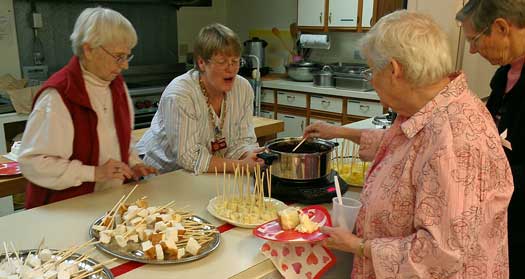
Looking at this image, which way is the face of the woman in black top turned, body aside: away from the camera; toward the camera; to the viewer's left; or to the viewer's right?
to the viewer's left

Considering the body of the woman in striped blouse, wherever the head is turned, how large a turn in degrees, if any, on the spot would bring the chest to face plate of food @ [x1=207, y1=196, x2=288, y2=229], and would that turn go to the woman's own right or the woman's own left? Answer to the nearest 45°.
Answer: approximately 45° to the woman's own right

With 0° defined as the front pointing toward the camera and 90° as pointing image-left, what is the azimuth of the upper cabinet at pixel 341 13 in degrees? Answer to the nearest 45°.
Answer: approximately 0°

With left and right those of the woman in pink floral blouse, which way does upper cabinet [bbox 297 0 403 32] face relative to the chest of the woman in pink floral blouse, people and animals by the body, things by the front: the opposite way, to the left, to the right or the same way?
to the left

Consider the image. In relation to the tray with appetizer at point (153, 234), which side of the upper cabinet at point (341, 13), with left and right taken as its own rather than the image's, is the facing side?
front

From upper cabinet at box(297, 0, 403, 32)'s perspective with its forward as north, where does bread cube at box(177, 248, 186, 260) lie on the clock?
The bread cube is roughly at 12 o'clock from the upper cabinet.

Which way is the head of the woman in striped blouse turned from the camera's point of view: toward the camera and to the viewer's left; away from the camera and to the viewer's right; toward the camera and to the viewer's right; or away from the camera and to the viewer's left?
toward the camera and to the viewer's right

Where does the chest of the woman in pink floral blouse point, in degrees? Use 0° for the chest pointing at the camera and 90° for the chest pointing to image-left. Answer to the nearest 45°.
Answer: approximately 90°

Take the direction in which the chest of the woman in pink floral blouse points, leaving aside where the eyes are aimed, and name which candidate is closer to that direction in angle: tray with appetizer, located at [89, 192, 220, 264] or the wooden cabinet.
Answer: the tray with appetizer

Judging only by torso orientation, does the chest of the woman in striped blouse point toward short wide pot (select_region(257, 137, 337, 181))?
yes

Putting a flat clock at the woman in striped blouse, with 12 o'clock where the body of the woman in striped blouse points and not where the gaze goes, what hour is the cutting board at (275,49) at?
The cutting board is roughly at 8 o'clock from the woman in striped blouse.

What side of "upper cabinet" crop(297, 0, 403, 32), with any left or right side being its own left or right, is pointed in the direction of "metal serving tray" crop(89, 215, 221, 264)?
front

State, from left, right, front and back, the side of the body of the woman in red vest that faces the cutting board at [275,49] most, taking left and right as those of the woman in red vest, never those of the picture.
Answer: left

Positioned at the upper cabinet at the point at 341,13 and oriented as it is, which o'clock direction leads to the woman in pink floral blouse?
The woman in pink floral blouse is roughly at 12 o'clock from the upper cabinet.
